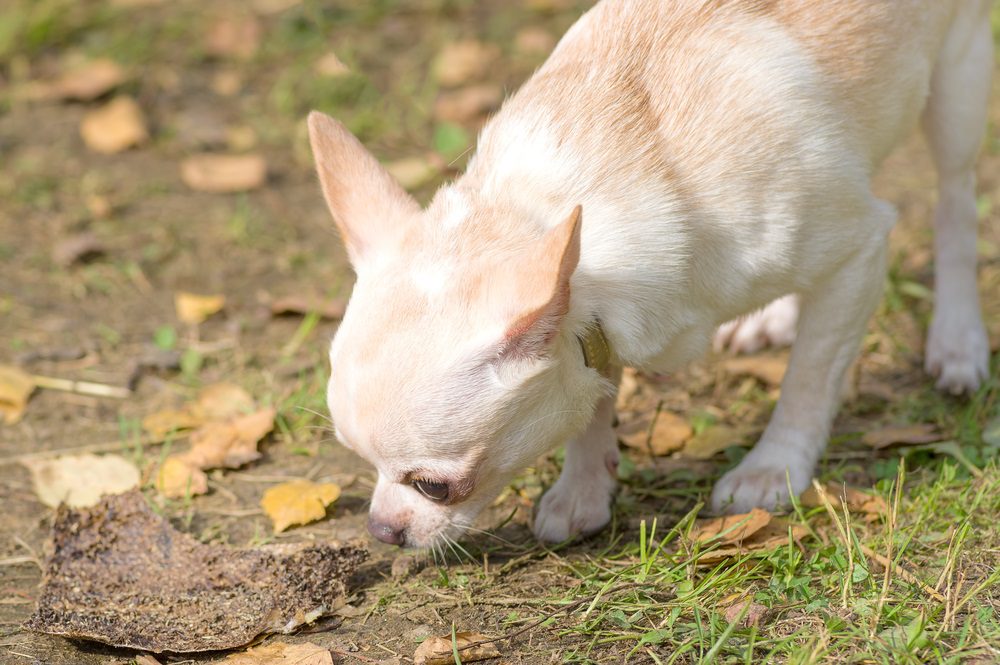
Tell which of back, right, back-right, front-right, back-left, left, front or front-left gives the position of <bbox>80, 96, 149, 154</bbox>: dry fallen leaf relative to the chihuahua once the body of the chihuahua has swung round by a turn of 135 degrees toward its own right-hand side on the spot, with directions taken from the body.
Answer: front-left

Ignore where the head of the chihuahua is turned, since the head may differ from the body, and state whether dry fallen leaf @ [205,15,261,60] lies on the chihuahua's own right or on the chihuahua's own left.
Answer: on the chihuahua's own right

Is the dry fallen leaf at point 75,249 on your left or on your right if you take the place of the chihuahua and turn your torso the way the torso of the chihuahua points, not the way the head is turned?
on your right

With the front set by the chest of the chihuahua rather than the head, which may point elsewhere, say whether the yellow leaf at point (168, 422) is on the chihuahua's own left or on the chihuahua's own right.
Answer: on the chihuahua's own right

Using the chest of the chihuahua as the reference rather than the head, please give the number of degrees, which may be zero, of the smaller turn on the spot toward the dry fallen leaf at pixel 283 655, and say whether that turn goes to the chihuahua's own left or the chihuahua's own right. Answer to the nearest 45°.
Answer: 0° — it already faces it

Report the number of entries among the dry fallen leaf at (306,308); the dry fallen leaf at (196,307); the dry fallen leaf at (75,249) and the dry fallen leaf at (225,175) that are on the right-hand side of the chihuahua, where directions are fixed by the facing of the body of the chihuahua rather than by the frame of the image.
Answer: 4

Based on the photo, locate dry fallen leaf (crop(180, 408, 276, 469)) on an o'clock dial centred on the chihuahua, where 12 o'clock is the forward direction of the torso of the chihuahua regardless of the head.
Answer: The dry fallen leaf is roughly at 2 o'clock from the chihuahua.

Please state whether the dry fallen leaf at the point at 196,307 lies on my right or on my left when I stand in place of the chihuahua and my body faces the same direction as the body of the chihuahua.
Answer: on my right

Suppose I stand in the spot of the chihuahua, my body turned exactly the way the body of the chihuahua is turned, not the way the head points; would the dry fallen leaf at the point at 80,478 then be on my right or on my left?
on my right

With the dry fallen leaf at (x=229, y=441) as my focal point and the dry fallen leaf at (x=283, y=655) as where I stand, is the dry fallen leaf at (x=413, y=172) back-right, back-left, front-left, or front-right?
front-right

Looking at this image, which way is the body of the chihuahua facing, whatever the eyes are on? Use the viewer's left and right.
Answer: facing the viewer and to the left of the viewer

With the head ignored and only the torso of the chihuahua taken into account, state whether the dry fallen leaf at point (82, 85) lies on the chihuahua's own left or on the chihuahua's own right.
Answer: on the chihuahua's own right

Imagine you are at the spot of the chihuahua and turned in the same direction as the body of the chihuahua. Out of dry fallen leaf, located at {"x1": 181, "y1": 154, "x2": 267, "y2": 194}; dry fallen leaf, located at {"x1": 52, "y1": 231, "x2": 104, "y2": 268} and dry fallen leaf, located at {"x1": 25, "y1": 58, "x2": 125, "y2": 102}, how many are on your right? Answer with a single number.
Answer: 3

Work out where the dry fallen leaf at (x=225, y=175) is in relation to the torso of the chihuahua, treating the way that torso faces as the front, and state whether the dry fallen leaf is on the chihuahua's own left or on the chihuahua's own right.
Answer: on the chihuahua's own right

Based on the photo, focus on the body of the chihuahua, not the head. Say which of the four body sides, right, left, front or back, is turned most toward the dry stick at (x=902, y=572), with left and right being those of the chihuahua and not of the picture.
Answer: left
